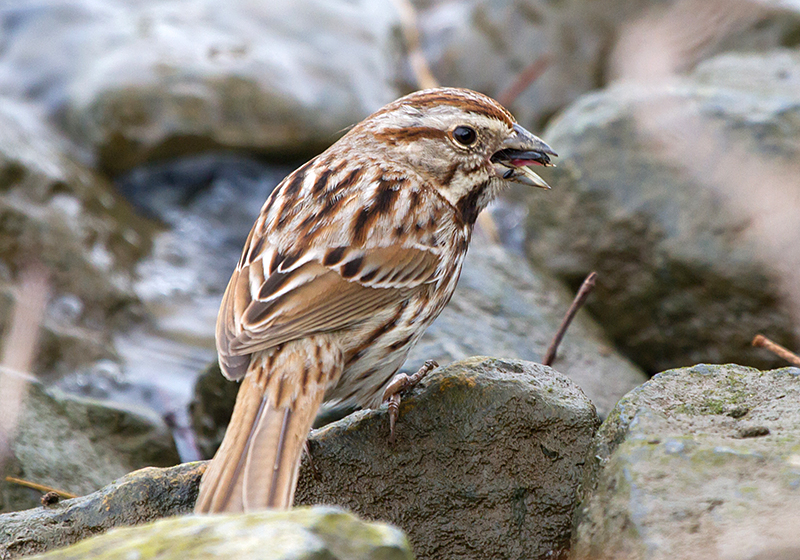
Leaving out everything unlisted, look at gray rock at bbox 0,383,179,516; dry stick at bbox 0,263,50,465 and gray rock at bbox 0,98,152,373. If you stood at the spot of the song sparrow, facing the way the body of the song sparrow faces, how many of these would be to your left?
3

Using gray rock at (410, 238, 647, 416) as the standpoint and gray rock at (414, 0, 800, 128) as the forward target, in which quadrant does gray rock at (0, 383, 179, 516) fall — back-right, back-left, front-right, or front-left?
back-left

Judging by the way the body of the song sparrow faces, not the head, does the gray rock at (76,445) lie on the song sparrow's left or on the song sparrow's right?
on the song sparrow's left

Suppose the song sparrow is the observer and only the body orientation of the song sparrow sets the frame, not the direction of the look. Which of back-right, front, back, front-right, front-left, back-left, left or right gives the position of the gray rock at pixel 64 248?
left

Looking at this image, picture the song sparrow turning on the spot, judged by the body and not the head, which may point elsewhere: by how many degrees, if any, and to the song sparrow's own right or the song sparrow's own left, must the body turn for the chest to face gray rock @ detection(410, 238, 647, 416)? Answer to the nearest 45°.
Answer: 0° — it already faces it

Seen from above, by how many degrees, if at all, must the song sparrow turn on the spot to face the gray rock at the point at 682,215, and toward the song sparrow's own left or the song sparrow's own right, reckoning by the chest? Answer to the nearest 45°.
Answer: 0° — it already faces it

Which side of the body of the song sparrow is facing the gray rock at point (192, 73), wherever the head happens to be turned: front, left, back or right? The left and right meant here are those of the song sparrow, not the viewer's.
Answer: left

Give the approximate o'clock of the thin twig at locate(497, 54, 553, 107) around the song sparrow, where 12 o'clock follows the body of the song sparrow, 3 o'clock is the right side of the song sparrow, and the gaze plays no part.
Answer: The thin twig is roughly at 11 o'clock from the song sparrow.

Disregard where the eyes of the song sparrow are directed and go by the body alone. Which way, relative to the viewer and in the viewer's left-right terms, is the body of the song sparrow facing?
facing away from the viewer and to the right of the viewer

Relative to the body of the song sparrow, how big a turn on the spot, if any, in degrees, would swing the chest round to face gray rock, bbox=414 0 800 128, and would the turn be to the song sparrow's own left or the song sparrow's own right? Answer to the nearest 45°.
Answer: approximately 45° to the song sparrow's own left
